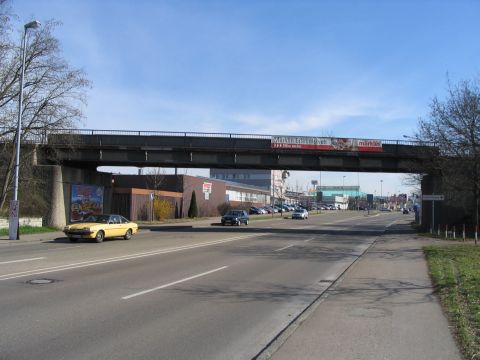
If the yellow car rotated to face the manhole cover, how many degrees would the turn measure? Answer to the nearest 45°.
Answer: approximately 45° to its left

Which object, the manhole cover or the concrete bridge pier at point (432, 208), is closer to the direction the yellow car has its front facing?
the manhole cover

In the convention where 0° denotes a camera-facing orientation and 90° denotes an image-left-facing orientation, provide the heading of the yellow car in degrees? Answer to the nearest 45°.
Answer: approximately 45°

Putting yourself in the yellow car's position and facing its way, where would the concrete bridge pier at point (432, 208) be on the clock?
The concrete bridge pier is roughly at 7 o'clock from the yellow car.

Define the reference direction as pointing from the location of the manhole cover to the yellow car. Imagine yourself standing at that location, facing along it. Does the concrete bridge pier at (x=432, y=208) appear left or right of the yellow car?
right
